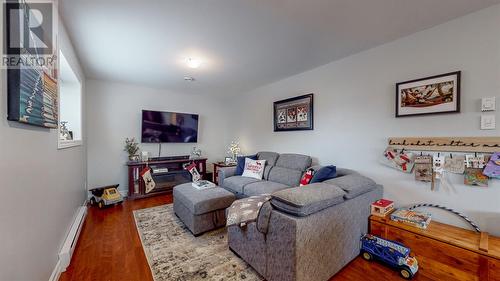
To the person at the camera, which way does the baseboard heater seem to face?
facing to the right of the viewer

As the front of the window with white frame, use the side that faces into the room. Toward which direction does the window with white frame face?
to the viewer's right

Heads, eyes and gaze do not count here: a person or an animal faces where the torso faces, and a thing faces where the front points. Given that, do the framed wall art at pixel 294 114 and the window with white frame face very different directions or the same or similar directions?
very different directions

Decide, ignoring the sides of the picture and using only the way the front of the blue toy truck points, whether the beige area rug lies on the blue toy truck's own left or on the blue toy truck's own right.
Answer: on the blue toy truck's own right

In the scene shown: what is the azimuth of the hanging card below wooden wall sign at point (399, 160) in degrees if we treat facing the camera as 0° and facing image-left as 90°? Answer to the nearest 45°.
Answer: approximately 45°

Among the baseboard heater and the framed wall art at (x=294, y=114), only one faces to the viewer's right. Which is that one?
the baseboard heater

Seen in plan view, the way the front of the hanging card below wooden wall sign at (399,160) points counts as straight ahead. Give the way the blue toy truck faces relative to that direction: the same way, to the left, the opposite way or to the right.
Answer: to the left

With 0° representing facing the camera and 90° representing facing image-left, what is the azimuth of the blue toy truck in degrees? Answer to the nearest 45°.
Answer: approximately 315°

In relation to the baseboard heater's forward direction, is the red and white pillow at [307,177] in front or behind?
in front
